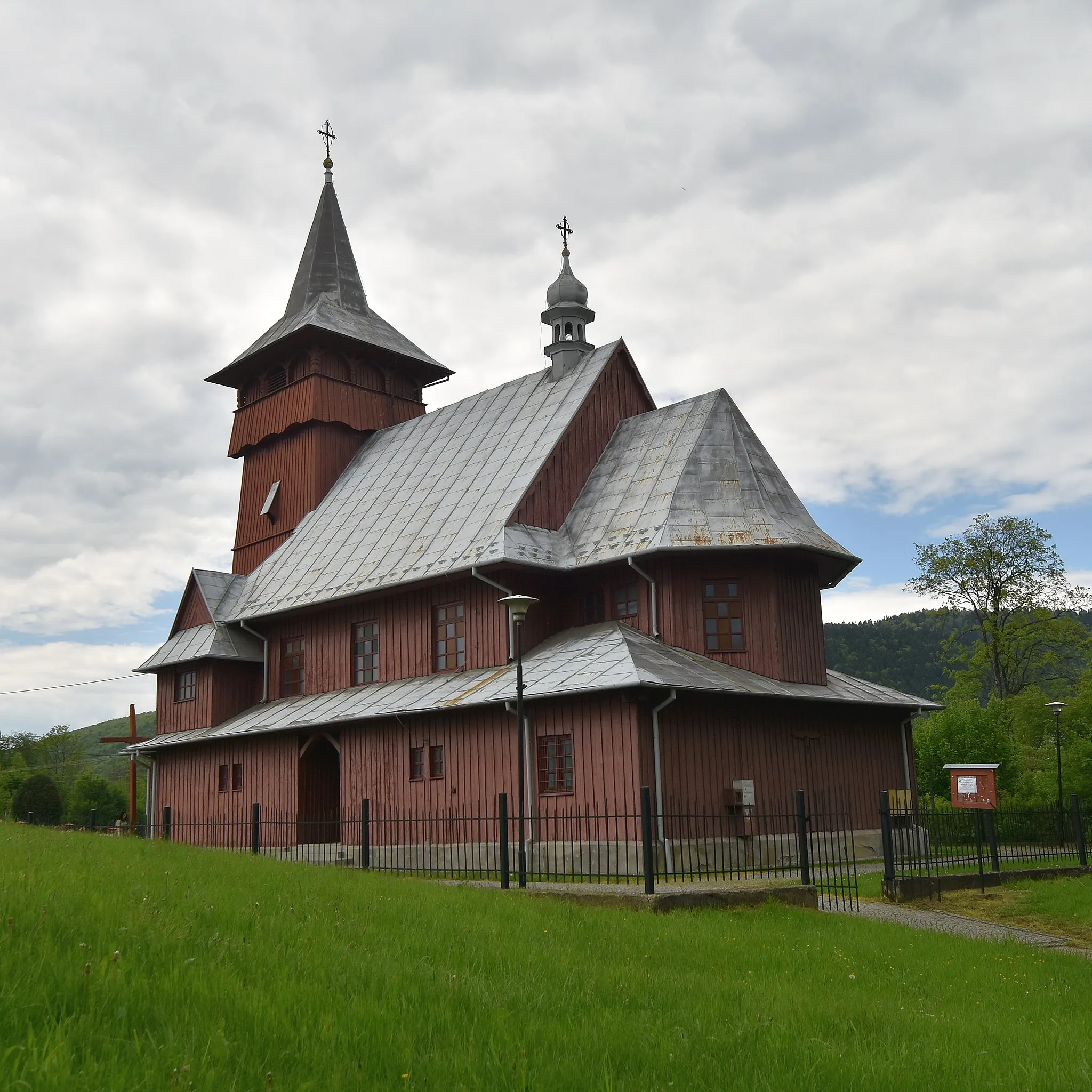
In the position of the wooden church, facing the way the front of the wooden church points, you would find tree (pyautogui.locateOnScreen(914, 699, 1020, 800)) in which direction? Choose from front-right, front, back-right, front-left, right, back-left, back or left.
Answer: right

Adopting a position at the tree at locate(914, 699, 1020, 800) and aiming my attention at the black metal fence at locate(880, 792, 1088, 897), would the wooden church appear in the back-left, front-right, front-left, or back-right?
front-right

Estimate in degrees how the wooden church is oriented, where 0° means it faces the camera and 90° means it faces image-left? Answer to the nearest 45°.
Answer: approximately 135°

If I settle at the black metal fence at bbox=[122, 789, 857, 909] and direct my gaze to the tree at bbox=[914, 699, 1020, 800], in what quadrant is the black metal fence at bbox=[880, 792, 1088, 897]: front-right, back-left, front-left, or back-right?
front-right
